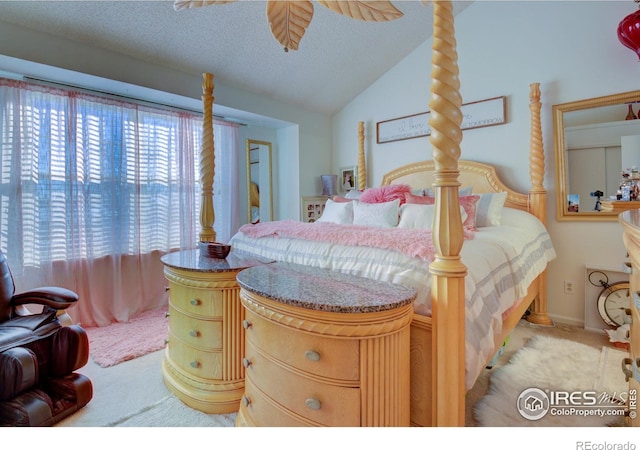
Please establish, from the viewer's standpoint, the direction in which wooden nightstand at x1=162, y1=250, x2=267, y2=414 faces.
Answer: facing the viewer and to the left of the viewer

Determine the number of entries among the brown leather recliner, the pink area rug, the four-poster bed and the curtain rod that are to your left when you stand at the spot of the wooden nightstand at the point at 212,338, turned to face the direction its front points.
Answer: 1

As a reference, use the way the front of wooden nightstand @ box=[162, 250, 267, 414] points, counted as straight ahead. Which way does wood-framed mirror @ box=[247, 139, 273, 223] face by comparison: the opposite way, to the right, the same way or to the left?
to the left

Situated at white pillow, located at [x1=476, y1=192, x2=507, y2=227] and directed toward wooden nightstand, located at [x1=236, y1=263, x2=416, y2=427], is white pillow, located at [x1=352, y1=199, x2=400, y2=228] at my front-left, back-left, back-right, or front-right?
front-right

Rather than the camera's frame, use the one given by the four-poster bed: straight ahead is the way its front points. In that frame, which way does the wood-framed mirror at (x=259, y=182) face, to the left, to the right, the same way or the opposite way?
to the left

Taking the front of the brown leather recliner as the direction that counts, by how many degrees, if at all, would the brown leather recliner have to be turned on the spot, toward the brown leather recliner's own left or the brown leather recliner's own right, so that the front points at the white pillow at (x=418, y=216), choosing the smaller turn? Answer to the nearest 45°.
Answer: approximately 45° to the brown leather recliner's own left

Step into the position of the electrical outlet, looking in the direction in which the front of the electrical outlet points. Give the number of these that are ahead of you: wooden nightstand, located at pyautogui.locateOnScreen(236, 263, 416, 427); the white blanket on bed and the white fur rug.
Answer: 3

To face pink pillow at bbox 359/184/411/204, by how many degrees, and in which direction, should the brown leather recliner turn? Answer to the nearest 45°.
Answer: approximately 45° to its left

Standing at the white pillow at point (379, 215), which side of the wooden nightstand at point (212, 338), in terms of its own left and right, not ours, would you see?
back

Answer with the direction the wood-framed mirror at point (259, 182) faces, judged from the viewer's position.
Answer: facing the viewer and to the right of the viewer

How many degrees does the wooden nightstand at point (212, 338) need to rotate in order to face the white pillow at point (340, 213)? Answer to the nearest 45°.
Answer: approximately 180°

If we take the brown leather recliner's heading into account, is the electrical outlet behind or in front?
in front

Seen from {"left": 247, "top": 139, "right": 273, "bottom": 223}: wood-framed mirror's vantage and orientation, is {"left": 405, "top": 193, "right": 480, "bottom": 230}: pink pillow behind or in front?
in front
